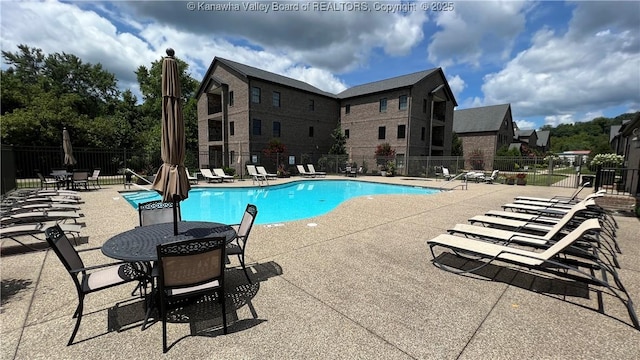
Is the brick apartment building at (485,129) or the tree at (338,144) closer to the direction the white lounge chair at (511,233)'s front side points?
the tree

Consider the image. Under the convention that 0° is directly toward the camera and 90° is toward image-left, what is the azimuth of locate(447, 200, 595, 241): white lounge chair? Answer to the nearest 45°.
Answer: approximately 90°

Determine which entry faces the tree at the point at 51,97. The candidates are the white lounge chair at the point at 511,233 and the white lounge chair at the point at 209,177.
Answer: the white lounge chair at the point at 511,233

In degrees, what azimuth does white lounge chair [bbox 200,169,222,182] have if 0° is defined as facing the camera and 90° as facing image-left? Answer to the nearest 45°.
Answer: approximately 315°

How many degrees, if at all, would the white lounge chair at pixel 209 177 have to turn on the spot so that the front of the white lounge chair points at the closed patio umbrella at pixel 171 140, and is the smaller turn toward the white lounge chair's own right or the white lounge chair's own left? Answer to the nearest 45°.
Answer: approximately 45° to the white lounge chair's own right

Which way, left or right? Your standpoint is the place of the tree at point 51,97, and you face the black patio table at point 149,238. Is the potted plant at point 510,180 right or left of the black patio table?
left

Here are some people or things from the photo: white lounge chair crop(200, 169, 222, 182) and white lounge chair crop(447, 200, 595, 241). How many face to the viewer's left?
1

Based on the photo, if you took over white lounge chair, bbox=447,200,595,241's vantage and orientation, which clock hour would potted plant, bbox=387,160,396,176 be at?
The potted plant is roughly at 2 o'clock from the white lounge chair.

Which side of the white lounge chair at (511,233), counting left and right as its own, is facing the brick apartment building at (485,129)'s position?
right

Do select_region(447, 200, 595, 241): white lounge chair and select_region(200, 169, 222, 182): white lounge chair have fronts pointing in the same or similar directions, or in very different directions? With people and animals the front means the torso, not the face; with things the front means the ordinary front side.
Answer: very different directions

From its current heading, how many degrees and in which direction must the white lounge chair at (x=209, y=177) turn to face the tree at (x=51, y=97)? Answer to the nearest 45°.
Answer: approximately 180°

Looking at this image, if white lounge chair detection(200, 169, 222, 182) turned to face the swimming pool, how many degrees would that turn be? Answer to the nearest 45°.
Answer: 0° — it already faces it

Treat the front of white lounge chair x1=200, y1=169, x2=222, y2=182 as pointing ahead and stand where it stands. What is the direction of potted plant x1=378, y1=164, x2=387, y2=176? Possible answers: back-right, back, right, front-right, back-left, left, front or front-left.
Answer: front-left
